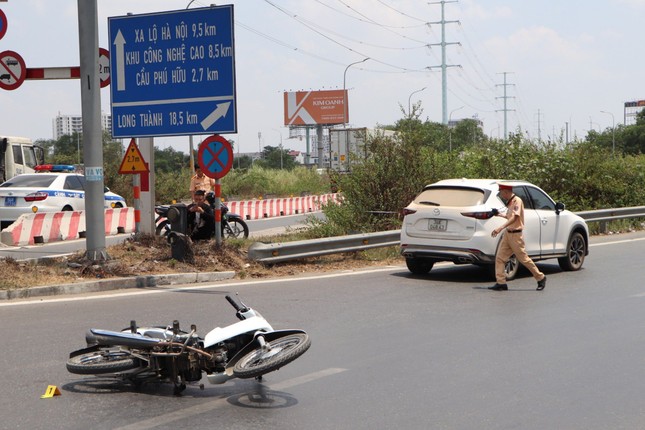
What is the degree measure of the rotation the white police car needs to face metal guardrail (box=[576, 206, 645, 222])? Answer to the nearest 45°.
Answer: approximately 45° to its right

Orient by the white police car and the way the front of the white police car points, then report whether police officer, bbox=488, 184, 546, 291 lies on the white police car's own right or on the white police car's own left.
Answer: on the white police car's own right

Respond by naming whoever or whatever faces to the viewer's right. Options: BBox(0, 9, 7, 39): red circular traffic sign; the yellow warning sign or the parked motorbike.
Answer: the parked motorbike

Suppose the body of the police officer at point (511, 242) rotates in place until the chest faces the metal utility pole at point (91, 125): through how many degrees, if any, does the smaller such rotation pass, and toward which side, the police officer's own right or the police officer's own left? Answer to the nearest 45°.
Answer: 0° — they already face it

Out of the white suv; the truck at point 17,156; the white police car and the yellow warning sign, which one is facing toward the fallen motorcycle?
the yellow warning sign

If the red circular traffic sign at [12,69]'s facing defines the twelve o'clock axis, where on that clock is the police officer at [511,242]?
The police officer is roughly at 10 o'clock from the red circular traffic sign.

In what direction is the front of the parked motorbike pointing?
to the viewer's right

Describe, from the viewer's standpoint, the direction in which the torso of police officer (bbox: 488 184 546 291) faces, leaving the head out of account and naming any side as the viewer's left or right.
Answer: facing to the left of the viewer

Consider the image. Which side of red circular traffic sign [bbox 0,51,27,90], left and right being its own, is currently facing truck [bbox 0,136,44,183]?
back
